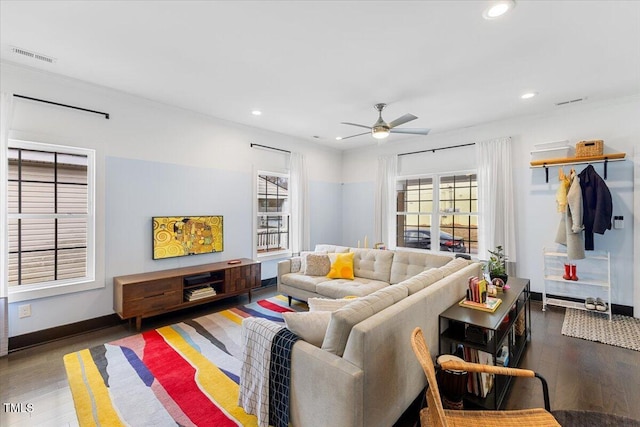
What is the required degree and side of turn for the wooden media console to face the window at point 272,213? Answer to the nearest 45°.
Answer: approximately 90° to its left

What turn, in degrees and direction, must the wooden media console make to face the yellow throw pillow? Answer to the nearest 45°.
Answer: approximately 45° to its left

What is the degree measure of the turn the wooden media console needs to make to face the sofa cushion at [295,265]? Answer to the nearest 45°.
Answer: approximately 45° to its left

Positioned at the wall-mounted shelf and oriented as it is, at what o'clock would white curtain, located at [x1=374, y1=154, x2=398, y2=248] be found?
The white curtain is roughly at 3 o'clock from the wall-mounted shelf.

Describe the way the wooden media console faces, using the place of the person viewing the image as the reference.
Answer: facing the viewer and to the right of the viewer

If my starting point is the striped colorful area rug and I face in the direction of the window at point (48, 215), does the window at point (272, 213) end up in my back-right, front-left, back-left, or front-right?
front-right

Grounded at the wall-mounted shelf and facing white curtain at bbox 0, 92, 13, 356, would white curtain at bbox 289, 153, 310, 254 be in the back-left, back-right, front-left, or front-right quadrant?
front-right

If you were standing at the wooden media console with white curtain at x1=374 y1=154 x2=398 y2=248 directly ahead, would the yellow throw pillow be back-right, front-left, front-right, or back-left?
front-right

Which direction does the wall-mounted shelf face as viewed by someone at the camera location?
facing the viewer

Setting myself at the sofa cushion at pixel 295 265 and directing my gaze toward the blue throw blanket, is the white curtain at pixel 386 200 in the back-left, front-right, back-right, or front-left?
back-left
